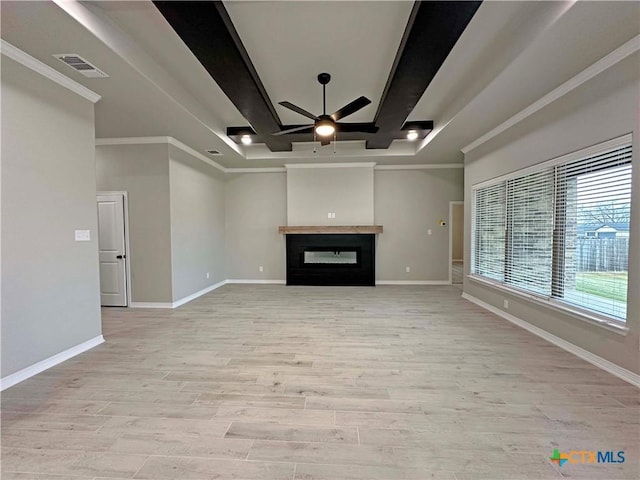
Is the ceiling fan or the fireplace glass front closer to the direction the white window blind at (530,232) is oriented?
the ceiling fan

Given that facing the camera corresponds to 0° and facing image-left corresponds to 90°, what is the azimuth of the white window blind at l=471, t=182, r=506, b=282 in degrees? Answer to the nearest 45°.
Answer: approximately 45°

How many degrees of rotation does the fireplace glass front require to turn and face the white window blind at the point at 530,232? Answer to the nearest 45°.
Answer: approximately 45° to its left

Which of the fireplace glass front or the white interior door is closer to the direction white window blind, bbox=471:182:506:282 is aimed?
the white interior door

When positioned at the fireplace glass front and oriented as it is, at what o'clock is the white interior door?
The white interior door is roughly at 2 o'clock from the fireplace glass front.

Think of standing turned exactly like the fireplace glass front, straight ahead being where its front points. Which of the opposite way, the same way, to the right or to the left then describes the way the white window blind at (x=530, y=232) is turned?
to the right

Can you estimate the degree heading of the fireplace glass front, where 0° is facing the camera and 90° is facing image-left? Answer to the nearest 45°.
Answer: approximately 0°

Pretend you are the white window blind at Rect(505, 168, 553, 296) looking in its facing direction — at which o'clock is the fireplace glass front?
The fireplace glass front is roughly at 2 o'clock from the white window blind.

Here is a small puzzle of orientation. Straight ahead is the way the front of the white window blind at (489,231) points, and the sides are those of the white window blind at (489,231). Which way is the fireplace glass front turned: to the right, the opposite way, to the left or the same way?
to the left

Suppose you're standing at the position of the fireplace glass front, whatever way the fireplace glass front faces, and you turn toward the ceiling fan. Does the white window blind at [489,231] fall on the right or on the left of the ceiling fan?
left

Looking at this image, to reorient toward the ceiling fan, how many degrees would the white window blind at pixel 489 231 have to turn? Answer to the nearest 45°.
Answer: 0° — it already faces it

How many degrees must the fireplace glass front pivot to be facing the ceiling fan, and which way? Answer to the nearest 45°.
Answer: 0° — it already faces it
